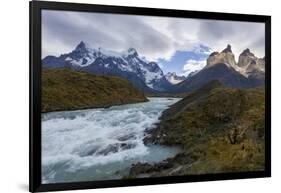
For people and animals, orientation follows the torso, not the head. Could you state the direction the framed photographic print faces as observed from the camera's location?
facing the viewer and to the right of the viewer
